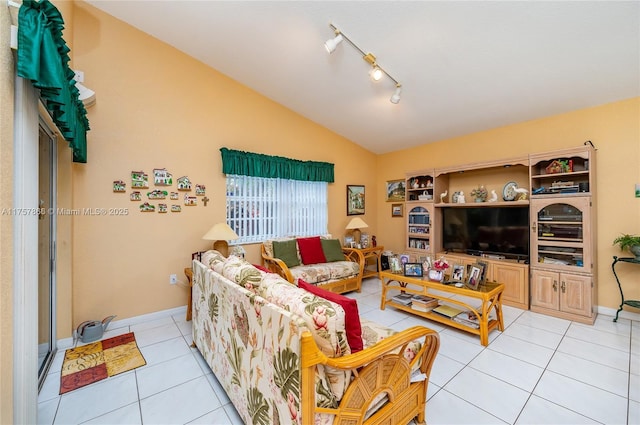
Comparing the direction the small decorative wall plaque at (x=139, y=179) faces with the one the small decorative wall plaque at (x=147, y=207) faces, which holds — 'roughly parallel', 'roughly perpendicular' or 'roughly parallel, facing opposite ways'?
roughly parallel

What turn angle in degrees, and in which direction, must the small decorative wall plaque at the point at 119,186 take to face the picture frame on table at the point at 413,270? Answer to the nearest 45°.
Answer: approximately 45° to its left

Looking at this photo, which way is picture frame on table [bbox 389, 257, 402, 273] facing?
toward the camera

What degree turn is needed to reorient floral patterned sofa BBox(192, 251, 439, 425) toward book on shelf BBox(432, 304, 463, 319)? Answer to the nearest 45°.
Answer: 0° — it already faces it

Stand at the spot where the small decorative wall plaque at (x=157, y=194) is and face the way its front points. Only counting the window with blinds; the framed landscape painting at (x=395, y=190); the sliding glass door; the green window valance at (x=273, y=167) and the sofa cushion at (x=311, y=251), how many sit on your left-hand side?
4

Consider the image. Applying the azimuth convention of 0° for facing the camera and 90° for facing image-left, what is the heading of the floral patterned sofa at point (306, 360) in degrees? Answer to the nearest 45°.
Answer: approximately 225°

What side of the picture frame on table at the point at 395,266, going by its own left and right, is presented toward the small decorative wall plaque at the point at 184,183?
right

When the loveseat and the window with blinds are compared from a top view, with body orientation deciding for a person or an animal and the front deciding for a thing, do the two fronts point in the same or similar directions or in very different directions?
same or similar directions

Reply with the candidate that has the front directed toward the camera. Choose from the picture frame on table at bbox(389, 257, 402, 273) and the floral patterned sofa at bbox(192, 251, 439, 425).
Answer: the picture frame on table

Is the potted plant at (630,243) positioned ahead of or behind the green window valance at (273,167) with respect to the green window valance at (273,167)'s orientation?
ahead

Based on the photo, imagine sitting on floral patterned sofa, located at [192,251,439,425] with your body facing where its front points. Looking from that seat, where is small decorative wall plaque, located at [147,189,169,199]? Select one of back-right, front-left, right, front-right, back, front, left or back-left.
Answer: left
